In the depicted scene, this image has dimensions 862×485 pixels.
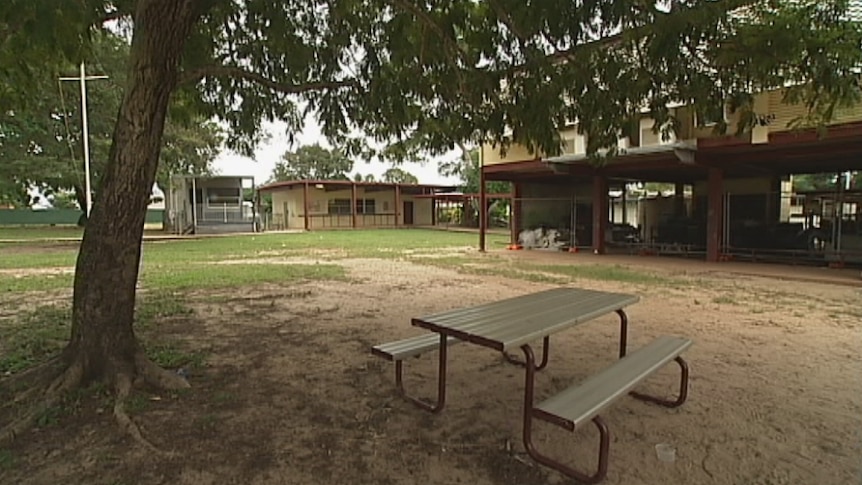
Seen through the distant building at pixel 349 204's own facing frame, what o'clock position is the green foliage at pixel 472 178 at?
The green foliage is roughly at 9 o'clock from the distant building.

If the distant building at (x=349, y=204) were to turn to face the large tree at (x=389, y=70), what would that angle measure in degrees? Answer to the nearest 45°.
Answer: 0° — it already faces it

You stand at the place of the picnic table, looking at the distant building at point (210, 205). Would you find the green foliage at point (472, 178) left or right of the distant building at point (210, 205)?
right

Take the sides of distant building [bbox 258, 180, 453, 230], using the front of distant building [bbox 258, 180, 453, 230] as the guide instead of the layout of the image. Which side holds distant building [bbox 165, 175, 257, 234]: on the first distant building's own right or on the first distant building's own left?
on the first distant building's own right

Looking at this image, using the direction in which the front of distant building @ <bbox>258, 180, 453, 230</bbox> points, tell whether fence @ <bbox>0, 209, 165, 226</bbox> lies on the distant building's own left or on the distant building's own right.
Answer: on the distant building's own right

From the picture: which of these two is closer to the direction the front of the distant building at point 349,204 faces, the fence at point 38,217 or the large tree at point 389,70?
the large tree

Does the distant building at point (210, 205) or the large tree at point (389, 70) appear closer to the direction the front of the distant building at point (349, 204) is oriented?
the large tree

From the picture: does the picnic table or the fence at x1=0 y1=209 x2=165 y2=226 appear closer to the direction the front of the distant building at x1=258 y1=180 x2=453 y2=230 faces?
the picnic table

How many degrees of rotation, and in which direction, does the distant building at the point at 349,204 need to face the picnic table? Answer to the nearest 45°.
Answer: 0° — it already faces it

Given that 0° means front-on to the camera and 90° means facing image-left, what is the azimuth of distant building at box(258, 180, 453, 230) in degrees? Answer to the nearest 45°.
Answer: approximately 0°
